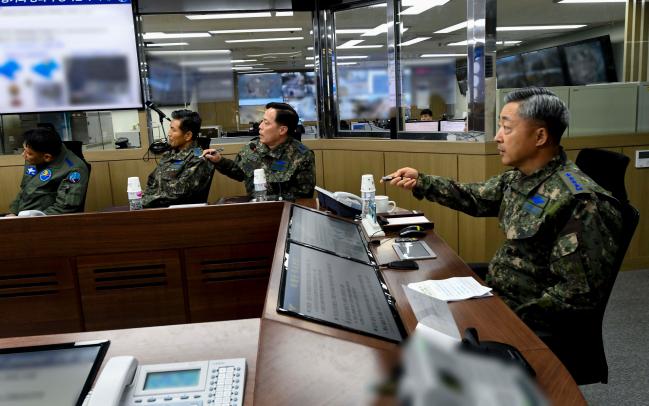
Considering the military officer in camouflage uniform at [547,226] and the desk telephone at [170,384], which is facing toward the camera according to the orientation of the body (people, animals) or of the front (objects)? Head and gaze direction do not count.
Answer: the desk telephone

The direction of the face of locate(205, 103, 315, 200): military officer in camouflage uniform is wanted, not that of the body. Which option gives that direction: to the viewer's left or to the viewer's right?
to the viewer's left

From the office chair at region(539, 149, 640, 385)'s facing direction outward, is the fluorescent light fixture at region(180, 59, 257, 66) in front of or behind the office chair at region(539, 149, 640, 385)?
in front

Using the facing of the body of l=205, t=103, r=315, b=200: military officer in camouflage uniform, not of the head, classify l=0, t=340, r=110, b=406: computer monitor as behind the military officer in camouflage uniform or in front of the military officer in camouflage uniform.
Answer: in front

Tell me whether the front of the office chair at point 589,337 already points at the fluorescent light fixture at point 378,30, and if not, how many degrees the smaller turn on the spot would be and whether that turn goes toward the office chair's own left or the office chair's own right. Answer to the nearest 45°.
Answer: approximately 45° to the office chair's own right

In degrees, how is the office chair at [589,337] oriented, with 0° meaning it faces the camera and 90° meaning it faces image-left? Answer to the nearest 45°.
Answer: approximately 90°

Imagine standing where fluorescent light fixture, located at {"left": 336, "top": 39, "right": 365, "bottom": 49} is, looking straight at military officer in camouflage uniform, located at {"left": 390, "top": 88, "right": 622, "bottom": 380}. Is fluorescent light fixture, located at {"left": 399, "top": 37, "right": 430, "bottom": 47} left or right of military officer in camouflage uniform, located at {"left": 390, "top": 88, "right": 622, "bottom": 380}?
left

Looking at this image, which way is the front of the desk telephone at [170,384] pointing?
toward the camera

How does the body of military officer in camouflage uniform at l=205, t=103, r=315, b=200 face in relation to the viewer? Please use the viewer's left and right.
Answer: facing the viewer and to the left of the viewer

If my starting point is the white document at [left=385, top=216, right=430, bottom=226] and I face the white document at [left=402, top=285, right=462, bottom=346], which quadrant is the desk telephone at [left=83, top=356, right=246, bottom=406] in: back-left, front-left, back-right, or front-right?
front-right

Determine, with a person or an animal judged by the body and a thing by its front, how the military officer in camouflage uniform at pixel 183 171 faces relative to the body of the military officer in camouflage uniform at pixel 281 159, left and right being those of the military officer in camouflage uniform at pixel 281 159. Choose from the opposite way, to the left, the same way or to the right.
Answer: the same way

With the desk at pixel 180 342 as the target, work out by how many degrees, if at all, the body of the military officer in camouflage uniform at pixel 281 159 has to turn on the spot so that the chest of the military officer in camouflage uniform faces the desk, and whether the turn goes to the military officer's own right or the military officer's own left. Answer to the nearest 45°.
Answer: approximately 45° to the military officer's own left

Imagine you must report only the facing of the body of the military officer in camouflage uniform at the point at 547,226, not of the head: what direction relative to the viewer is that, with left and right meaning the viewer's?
facing to the left of the viewer

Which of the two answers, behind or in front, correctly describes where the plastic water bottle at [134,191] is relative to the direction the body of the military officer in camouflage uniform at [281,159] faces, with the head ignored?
in front
